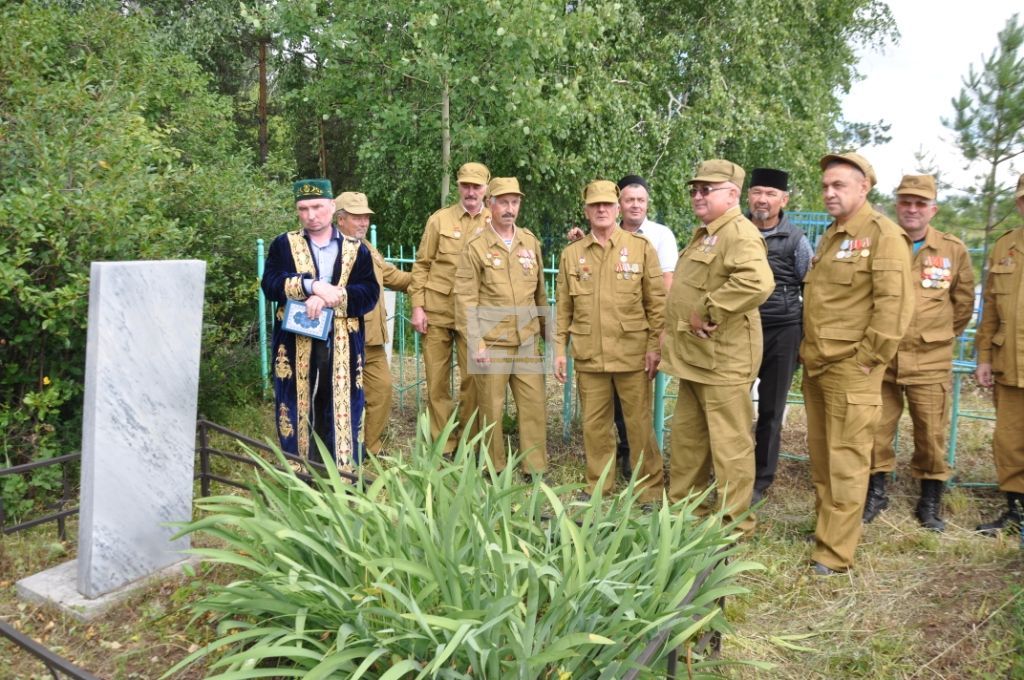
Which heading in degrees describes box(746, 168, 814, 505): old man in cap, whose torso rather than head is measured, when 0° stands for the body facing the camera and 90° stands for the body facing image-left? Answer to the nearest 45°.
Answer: approximately 45°

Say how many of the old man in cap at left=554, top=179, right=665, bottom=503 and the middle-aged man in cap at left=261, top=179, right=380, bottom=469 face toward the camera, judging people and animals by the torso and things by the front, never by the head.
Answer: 2

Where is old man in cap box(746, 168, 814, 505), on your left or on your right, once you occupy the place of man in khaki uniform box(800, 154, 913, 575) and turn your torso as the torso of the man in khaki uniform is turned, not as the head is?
on your right

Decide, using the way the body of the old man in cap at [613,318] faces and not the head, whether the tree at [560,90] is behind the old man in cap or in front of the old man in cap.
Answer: behind

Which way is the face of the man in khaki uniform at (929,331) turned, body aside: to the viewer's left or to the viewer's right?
to the viewer's left

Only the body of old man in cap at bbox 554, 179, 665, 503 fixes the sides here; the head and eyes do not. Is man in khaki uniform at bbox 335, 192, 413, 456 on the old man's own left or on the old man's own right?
on the old man's own right

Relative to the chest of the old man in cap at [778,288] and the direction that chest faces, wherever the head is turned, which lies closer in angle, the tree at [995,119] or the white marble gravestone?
the white marble gravestone

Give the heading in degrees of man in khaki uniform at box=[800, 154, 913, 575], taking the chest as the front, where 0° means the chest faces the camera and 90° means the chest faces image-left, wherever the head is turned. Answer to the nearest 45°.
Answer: approximately 45°
